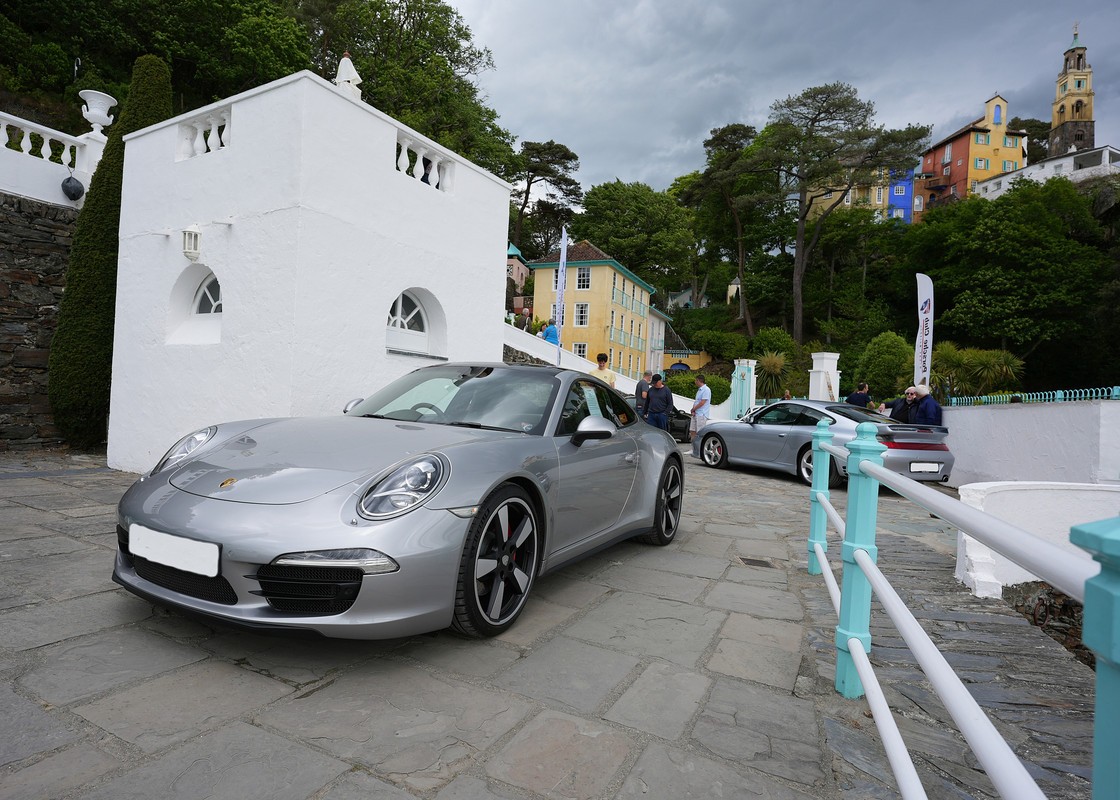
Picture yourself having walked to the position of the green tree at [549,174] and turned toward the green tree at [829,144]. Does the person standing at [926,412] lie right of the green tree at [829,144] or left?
right

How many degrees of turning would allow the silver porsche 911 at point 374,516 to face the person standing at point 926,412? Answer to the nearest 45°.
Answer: approximately 180°

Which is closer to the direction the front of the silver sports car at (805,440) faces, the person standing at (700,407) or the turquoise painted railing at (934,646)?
the person standing

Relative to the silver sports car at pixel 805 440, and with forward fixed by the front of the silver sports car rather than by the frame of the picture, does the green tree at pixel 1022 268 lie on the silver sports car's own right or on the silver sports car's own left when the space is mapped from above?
on the silver sports car's own right

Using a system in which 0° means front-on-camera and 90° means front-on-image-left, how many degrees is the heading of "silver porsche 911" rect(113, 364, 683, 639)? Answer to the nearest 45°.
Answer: approximately 45°

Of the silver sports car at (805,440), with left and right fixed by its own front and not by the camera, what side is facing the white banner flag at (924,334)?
right

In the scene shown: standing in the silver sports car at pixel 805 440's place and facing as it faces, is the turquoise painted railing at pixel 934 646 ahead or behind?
behind

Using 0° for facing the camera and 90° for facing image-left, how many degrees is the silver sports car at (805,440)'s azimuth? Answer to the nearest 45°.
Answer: approximately 135°

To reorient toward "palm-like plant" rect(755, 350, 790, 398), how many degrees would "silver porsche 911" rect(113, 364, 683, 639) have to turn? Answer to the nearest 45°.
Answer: approximately 180°

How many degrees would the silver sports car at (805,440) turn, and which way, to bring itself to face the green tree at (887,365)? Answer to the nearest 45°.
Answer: approximately 45° to its right

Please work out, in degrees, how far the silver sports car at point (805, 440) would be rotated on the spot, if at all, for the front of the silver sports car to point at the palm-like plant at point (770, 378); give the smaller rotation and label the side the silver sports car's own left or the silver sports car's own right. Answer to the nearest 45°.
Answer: approximately 45° to the silver sports car's own right
